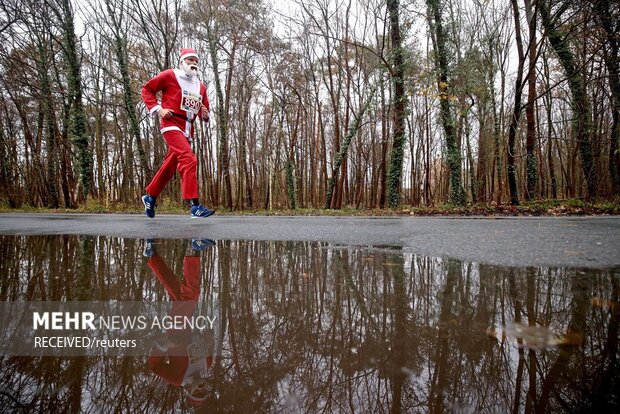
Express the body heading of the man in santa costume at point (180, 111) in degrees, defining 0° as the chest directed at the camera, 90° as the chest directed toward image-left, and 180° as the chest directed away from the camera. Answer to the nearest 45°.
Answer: approximately 315°
